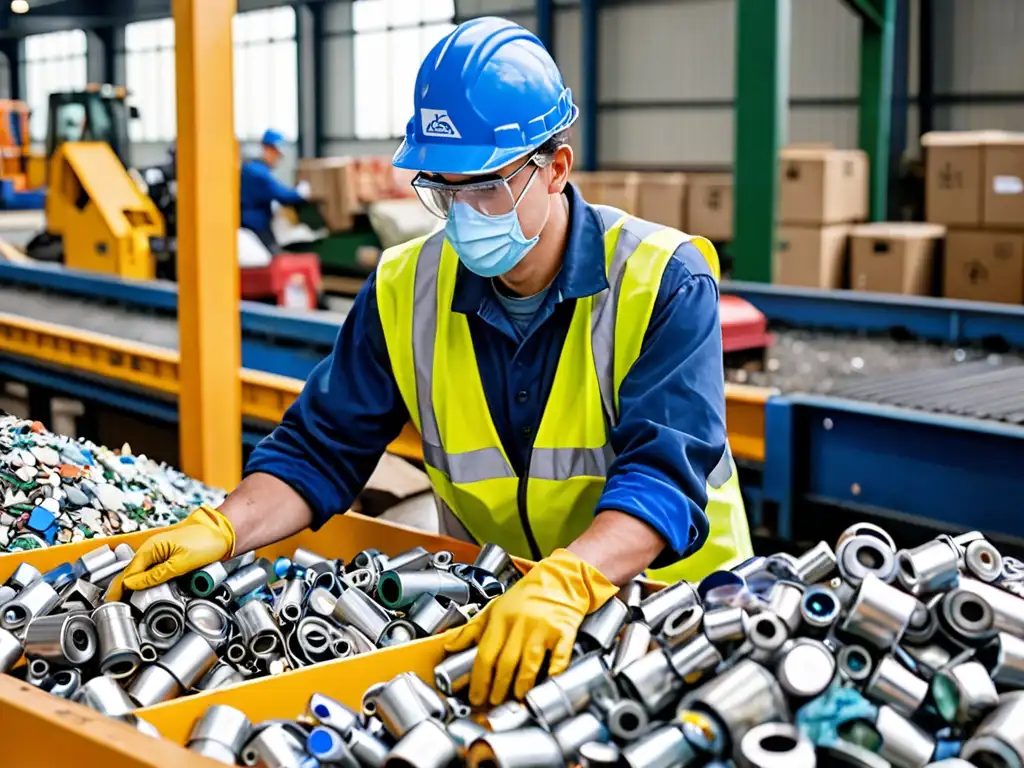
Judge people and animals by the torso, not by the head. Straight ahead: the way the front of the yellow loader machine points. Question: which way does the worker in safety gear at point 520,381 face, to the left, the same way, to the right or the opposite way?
to the right

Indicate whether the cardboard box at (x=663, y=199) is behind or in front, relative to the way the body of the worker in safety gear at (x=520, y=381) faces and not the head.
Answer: behind

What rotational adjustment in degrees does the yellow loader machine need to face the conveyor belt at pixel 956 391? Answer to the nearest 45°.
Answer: approximately 45° to its right

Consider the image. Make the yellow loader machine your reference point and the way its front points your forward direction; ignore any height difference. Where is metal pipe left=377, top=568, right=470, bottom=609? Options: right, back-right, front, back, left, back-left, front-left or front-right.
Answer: front-right

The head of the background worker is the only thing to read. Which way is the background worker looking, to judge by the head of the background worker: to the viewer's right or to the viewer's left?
to the viewer's right

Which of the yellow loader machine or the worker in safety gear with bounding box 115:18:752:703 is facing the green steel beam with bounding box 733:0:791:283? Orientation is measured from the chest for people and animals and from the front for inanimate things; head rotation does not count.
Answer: the yellow loader machine
